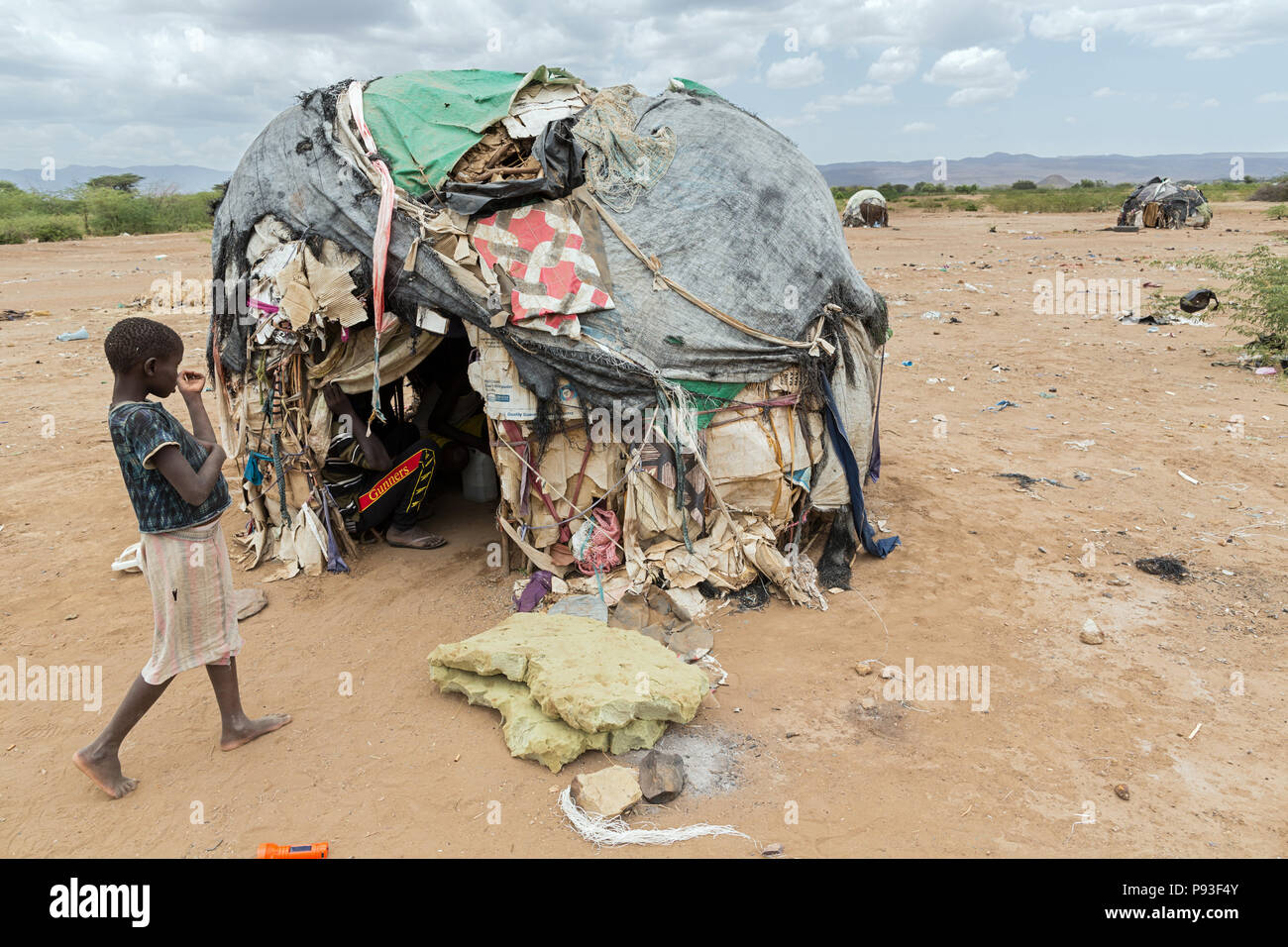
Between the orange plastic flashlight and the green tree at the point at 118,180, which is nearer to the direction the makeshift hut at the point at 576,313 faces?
the orange plastic flashlight

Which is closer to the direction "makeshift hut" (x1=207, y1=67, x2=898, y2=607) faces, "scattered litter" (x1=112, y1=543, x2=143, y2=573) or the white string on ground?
the white string on ground

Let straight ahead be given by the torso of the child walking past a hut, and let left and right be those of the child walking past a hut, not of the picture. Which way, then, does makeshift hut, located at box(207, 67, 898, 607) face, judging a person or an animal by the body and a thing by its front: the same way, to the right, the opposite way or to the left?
to the right

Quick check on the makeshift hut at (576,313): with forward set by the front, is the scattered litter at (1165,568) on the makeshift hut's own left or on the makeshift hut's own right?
on the makeshift hut's own left

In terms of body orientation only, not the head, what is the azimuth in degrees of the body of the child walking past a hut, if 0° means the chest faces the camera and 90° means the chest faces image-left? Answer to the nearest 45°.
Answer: approximately 270°

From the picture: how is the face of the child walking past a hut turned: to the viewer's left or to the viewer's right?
to the viewer's right

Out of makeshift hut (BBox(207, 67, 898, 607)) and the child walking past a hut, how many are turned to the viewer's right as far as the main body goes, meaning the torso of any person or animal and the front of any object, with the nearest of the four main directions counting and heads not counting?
1

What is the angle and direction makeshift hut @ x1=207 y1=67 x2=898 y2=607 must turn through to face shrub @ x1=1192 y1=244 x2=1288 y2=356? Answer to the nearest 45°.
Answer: approximately 135° to its left

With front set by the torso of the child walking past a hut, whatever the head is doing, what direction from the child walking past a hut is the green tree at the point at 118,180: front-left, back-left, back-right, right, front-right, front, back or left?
left
